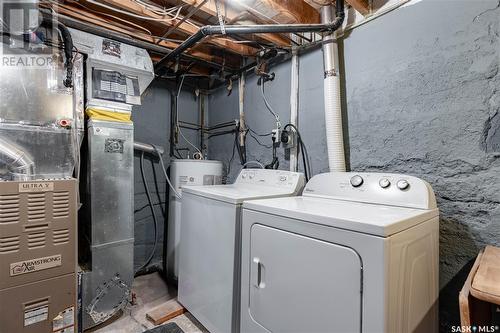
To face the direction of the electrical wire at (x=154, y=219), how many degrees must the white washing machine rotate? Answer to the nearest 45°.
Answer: approximately 90° to its right

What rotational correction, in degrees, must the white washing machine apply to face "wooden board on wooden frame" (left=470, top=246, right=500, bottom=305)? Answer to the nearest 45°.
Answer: approximately 90° to its left

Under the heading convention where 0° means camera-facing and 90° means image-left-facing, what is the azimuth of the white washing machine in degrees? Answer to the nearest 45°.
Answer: approximately 45°

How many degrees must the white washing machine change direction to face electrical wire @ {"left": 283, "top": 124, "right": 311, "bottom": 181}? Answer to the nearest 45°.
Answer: approximately 180°
